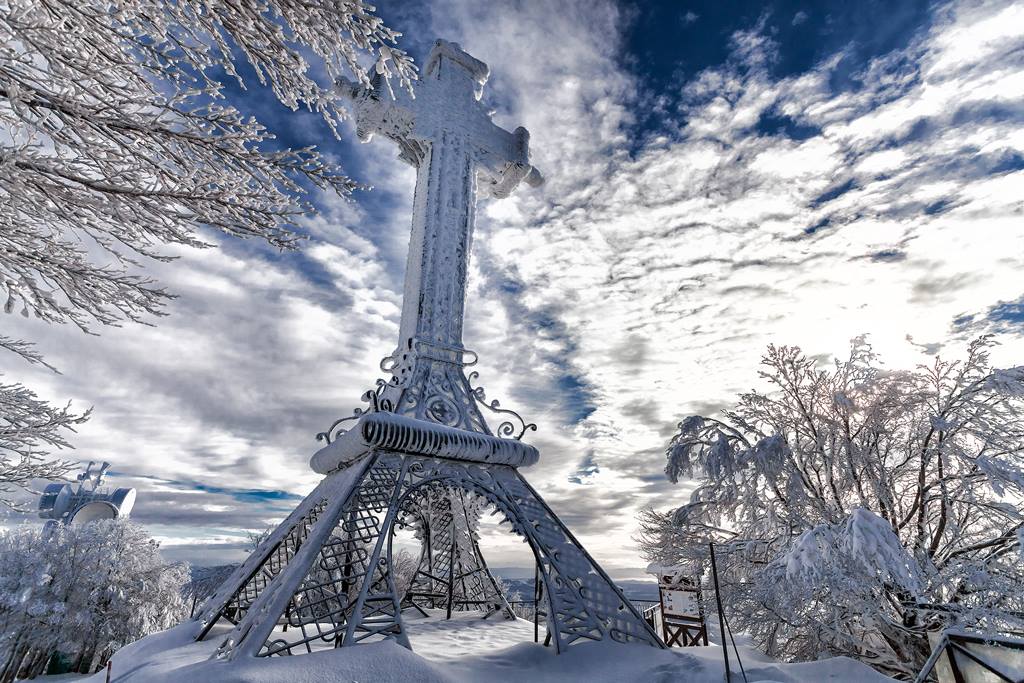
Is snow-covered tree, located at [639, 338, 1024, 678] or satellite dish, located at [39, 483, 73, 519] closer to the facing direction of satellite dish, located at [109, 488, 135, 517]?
the snow-covered tree

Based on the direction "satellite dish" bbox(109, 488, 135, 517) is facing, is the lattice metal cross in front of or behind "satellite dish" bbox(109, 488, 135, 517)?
in front

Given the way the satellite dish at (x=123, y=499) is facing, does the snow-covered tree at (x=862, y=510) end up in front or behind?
in front

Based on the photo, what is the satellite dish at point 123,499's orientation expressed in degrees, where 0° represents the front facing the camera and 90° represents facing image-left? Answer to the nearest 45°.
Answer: approximately 315°

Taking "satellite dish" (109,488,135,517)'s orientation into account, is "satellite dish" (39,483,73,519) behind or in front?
behind

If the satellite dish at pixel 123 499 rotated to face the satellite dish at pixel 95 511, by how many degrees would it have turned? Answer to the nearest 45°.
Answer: approximately 90° to its right
